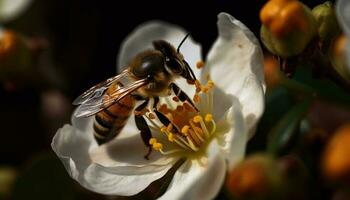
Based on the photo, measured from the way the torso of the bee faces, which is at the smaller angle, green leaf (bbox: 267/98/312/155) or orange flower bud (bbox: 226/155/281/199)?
the green leaf

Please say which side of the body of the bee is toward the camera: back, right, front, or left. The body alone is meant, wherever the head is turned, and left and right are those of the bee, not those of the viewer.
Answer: right

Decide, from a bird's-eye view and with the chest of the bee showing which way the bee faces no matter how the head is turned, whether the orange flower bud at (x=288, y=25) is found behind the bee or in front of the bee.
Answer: in front

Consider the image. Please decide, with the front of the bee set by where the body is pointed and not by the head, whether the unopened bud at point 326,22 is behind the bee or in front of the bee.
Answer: in front

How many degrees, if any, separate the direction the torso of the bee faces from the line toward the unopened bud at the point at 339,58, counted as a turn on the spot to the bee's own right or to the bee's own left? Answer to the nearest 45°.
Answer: approximately 45° to the bee's own right

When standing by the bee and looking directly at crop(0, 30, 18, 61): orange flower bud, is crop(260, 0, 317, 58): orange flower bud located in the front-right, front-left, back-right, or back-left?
back-right

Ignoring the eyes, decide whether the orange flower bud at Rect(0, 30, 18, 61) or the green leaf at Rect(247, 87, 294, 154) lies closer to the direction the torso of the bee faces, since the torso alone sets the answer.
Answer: the green leaf

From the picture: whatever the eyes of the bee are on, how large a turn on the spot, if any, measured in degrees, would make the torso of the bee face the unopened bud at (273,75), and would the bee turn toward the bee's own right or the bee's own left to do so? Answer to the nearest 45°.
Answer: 0° — it already faces it

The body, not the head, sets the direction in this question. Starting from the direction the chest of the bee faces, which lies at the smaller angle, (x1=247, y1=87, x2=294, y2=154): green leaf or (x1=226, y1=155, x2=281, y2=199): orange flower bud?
the green leaf

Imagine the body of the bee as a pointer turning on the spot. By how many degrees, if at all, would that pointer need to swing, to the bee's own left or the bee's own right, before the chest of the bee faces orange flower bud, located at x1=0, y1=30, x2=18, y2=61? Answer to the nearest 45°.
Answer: approximately 135° to the bee's own left

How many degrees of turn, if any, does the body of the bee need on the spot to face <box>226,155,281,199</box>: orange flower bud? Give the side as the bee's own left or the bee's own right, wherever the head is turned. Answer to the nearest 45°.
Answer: approximately 90° to the bee's own right
